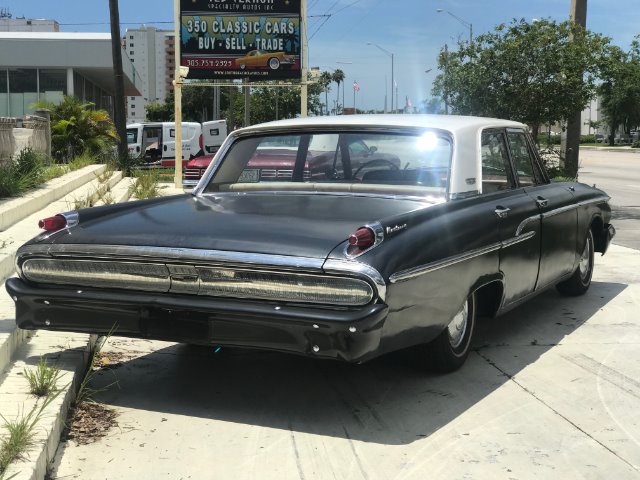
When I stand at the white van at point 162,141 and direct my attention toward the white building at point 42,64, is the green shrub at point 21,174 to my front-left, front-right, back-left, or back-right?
back-left

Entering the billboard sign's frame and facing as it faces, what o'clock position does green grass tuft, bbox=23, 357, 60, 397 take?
The green grass tuft is roughly at 12 o'clock from the billboard sign.

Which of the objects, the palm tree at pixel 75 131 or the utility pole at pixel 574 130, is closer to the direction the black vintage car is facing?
the utility pole

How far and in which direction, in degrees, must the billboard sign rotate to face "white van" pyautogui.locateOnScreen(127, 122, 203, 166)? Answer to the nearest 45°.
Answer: approximately 180°

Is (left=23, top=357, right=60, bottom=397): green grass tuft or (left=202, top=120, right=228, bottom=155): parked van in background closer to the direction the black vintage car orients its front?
the parked van in background

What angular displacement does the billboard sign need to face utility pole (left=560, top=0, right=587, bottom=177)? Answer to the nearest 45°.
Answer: approximately 45° to its left

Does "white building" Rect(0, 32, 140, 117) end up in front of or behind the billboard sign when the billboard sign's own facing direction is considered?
behind

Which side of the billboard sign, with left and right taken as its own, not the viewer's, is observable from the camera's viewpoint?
front

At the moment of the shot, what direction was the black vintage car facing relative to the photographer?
facing away from the viewer and to the right of the viewer

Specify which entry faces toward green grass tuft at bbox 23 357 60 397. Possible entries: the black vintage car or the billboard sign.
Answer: the billboard sign

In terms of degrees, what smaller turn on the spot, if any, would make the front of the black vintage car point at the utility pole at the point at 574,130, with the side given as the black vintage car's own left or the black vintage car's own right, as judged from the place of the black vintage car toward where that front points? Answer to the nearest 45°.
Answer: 0° — it already faces it

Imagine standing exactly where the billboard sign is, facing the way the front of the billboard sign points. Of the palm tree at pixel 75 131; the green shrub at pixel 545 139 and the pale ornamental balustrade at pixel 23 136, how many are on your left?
1

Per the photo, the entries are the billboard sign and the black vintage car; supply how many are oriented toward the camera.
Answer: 1

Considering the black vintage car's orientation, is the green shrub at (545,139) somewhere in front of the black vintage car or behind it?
in front

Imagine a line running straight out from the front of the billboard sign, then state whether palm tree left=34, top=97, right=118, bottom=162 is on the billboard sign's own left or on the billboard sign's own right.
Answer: on the billboard sign's own right
